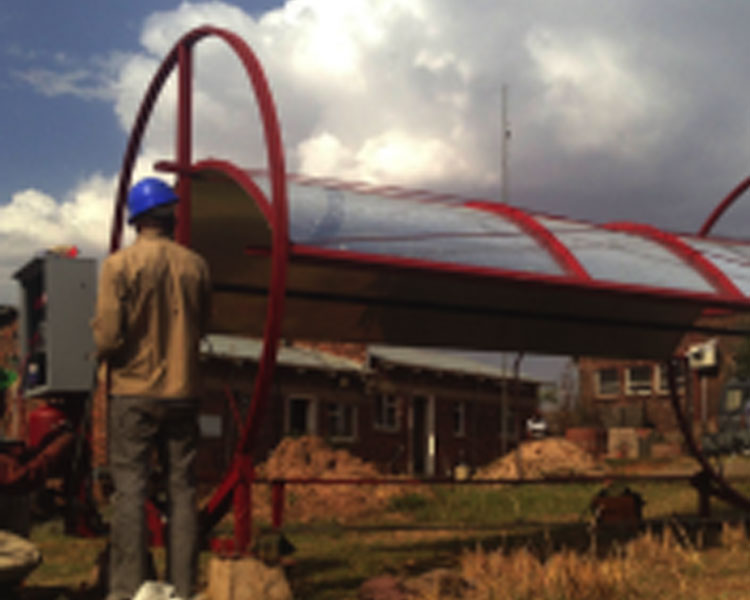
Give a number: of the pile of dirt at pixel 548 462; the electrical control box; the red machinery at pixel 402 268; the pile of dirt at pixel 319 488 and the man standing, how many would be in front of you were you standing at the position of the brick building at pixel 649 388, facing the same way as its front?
5

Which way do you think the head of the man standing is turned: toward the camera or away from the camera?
away from the camera

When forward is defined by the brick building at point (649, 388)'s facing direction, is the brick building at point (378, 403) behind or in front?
in front

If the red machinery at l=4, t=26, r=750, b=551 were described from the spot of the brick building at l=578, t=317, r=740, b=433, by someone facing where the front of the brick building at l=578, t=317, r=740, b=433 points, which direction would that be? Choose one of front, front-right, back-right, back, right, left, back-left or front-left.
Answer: front

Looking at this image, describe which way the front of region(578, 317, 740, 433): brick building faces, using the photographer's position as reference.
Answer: facing the viewer

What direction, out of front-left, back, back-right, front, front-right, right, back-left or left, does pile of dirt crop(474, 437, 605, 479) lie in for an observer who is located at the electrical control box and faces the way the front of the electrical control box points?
back

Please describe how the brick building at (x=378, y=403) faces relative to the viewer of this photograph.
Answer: facing the viewer and to the right of the viewer

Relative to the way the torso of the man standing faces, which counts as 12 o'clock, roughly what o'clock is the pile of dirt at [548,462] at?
The pile of dirt is roughly at 1 o'clock from the man standing.

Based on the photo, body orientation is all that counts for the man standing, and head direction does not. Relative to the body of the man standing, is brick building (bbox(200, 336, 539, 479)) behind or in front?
in front

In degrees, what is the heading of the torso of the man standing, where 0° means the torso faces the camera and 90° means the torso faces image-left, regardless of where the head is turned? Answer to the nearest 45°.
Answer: approximately 180°

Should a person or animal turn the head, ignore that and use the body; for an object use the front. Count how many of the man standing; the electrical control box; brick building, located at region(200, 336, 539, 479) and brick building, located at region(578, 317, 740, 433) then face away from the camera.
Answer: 1

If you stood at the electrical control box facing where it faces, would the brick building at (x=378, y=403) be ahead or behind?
behind

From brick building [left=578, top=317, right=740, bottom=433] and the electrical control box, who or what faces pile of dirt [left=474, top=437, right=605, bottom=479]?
the brick building

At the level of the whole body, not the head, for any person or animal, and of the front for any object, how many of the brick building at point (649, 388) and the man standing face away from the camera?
1
